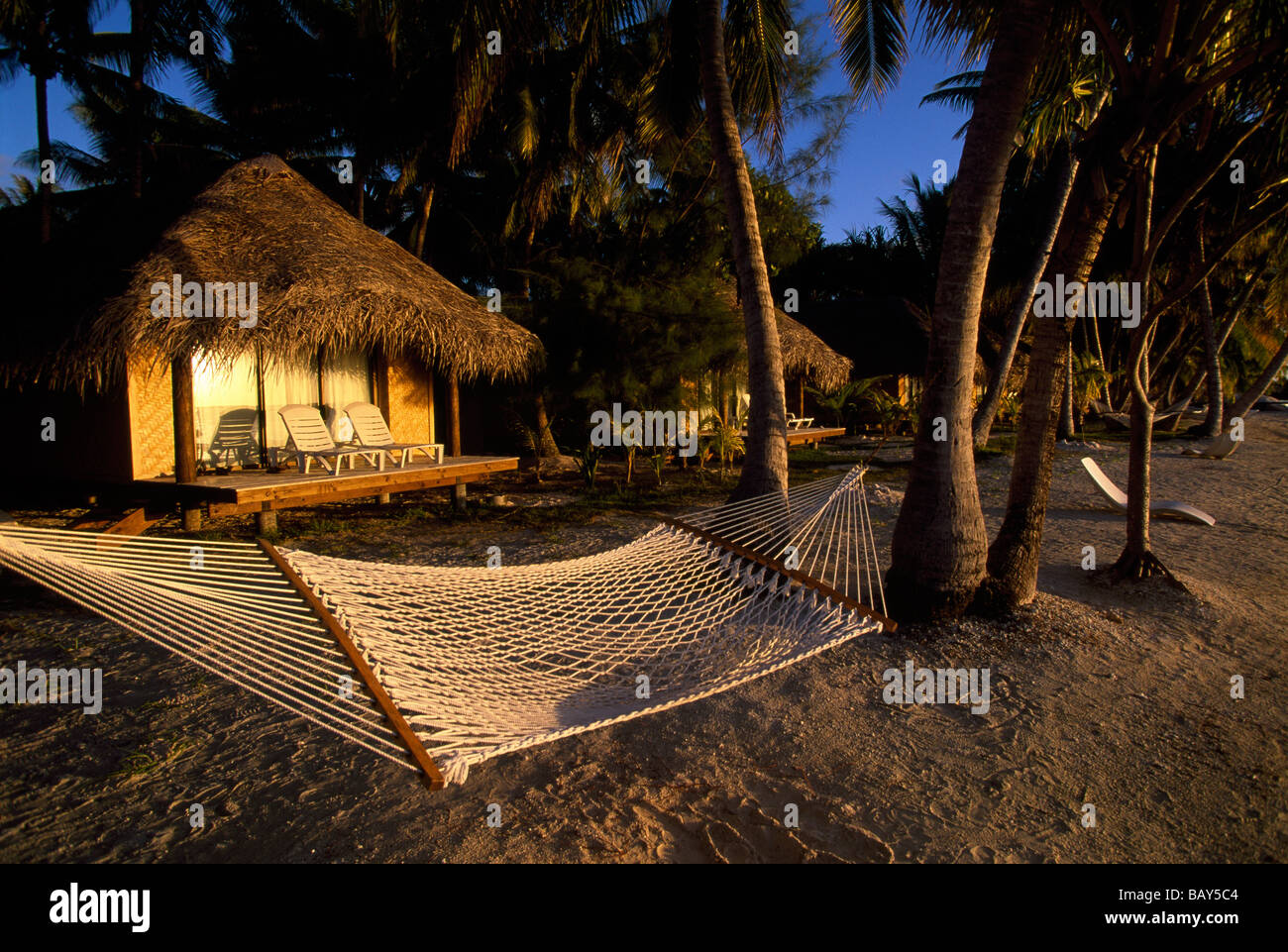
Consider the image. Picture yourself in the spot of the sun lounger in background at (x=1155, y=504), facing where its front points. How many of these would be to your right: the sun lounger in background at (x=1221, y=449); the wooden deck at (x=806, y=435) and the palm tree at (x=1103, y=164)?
1

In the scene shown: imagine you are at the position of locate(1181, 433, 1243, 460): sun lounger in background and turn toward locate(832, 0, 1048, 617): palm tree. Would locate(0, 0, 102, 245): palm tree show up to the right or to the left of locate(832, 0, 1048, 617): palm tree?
right

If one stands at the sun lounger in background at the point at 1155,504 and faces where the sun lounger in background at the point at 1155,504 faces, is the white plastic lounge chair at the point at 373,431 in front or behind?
behind

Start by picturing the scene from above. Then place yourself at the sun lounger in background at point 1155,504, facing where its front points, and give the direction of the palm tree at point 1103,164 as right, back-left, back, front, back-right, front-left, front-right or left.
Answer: right

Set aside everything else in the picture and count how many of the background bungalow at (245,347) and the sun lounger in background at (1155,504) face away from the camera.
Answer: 0

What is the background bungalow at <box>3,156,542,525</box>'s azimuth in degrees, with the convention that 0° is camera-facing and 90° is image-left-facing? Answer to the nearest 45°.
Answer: approximately 315°

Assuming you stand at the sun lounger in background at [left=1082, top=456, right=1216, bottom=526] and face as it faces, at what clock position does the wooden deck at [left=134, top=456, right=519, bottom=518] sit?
The wooden deck is roughly at 5 o'clock from the sun lounger in background.

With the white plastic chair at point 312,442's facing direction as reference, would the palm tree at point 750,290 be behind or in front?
in front

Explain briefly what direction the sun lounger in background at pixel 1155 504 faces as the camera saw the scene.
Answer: facing to the right of the viewer

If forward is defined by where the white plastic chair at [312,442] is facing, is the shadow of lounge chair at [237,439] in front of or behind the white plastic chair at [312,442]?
behind
